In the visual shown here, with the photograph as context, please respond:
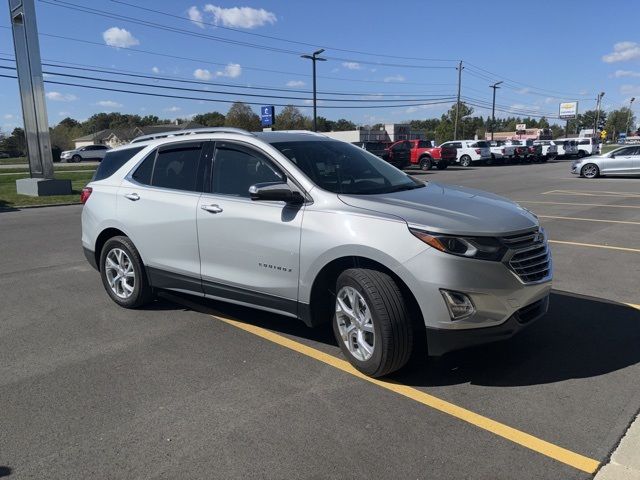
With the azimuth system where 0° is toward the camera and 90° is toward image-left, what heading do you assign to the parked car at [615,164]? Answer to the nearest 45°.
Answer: approximately 90°

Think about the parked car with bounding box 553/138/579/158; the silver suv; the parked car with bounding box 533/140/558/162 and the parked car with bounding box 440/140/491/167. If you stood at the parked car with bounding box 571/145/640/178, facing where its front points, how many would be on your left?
1

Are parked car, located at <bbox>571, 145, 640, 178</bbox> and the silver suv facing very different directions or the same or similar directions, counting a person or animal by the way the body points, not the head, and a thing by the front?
very different directions

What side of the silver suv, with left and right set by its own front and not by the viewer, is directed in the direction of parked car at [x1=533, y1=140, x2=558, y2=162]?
left

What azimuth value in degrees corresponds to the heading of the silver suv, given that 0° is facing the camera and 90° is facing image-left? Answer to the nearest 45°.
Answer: approximately 315°

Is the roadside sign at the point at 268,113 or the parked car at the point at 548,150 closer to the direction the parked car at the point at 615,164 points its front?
the roadside sign

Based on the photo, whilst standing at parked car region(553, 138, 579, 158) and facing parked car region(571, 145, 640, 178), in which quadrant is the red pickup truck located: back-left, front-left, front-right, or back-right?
front-right

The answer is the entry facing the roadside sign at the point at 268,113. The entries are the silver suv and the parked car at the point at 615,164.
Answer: the parked car

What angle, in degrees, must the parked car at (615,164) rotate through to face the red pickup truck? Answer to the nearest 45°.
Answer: approximately 45° to its right

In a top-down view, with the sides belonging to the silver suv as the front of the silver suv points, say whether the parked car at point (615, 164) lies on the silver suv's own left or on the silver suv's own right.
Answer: on the silver suv's own left

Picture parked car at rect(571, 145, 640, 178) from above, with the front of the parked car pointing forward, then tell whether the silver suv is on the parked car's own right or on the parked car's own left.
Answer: on the parked car's own left

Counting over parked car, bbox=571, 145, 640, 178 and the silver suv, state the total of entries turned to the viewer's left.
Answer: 1

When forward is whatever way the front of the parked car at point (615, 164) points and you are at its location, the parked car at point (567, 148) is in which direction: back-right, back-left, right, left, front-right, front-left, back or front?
right
